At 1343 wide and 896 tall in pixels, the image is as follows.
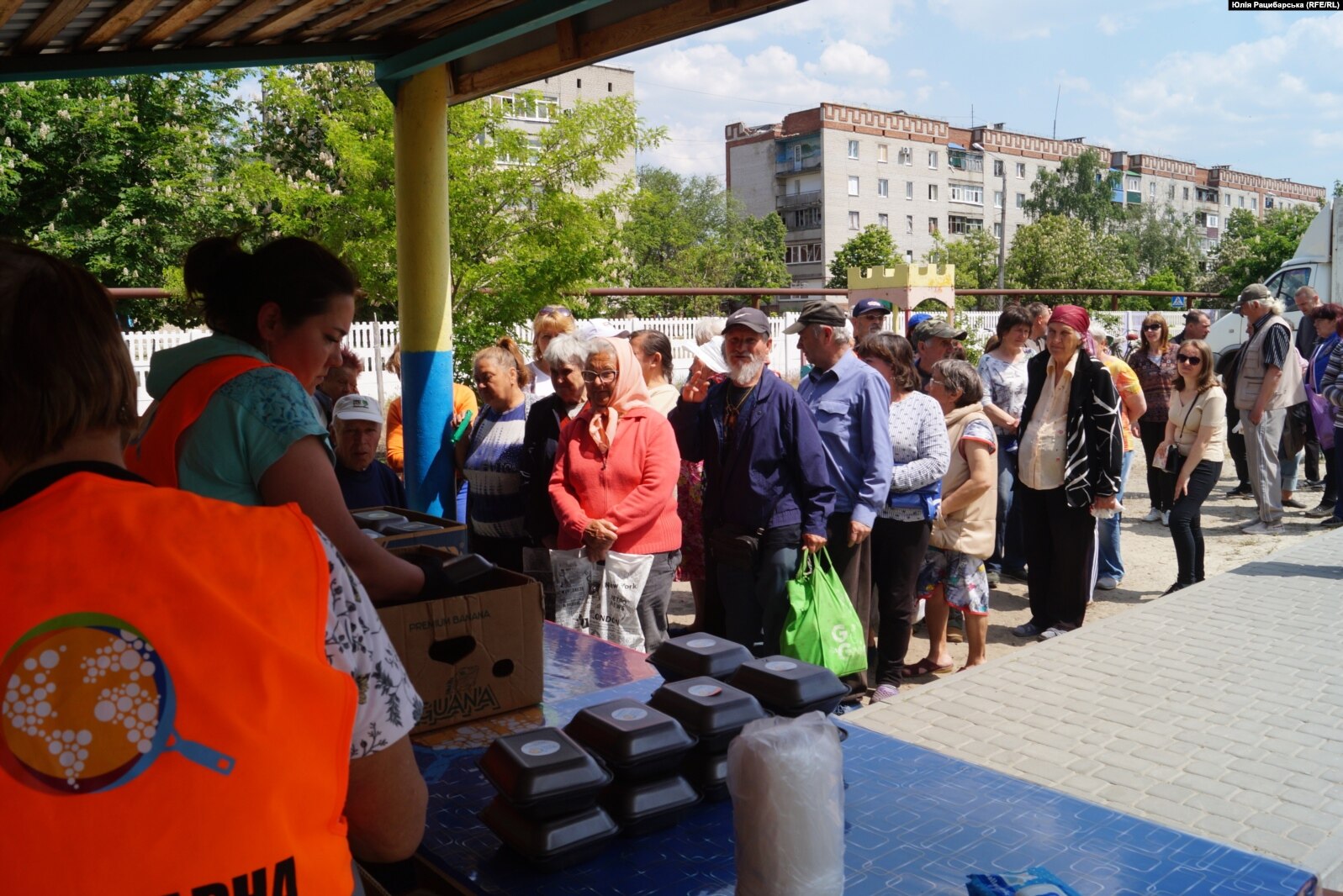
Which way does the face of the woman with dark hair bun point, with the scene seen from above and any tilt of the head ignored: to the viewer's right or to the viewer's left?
to the viewer's right

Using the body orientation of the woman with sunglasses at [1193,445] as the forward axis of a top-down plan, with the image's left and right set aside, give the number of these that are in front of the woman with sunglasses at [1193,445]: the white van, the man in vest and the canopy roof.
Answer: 1

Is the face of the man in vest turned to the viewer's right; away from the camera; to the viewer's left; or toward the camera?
to the viewer's left

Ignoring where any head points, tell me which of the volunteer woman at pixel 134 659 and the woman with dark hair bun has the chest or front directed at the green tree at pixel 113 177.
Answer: the volunteer woman

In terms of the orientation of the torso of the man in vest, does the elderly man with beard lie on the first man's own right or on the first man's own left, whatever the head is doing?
on the first man's own left

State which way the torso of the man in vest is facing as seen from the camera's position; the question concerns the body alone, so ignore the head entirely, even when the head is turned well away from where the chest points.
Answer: to the viewer's left

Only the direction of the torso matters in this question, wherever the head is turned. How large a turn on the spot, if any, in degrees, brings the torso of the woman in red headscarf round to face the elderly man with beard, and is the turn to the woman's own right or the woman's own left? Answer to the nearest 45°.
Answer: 0° — they already face them

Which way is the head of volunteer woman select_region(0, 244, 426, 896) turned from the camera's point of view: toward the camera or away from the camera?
away from the camera

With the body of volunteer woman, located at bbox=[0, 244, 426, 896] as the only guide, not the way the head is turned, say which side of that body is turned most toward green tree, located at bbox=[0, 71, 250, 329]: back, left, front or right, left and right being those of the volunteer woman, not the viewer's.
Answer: front

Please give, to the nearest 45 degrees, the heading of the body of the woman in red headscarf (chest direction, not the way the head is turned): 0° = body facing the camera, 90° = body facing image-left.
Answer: approximately 45°

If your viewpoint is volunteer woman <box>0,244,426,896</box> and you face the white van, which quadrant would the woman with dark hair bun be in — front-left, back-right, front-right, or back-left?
front-left

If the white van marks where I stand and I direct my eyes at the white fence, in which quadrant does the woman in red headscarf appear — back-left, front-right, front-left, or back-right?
front-left

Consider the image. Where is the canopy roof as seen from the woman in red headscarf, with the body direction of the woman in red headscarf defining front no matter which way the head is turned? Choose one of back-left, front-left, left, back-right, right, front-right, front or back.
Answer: front

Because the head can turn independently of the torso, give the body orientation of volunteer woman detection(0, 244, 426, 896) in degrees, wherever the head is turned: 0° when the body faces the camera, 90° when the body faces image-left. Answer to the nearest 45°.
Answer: approximately 180°

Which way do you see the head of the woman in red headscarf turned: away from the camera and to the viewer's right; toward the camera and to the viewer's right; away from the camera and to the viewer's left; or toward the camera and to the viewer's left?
toward the camera and to the viewer's left

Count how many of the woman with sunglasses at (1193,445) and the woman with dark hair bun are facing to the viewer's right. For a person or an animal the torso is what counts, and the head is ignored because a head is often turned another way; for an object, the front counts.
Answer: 1

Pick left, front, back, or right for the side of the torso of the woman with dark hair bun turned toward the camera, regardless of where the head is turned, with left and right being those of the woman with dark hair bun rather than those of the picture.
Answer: right
